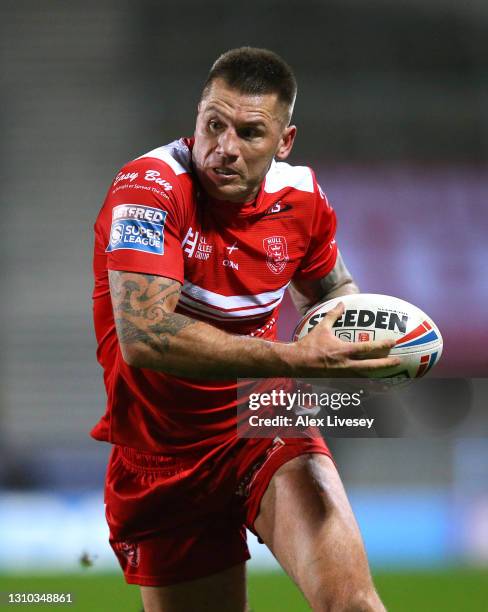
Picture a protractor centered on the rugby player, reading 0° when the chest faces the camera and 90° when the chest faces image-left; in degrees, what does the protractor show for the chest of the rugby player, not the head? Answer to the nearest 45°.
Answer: approximately 315°
